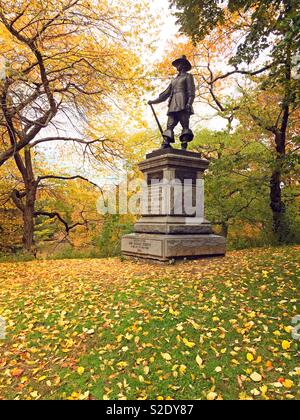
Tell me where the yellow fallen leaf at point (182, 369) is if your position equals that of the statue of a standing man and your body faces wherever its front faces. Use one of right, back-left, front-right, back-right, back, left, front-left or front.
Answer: front-left

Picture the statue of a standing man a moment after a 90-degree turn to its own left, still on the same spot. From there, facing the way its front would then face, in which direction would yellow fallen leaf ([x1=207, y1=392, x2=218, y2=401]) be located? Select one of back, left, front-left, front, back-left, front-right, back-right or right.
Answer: front-right

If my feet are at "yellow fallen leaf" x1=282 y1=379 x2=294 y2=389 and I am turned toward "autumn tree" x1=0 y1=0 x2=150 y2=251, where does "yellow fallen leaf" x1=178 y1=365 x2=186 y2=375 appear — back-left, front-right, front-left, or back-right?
front-left

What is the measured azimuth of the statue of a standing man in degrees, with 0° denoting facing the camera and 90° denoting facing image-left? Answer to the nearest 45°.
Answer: approximately 45°

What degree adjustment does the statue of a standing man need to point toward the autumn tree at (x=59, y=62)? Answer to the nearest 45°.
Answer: approximately 45° to its right

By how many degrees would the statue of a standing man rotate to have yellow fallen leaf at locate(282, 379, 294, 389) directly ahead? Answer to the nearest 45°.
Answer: approximately 45° to its left
